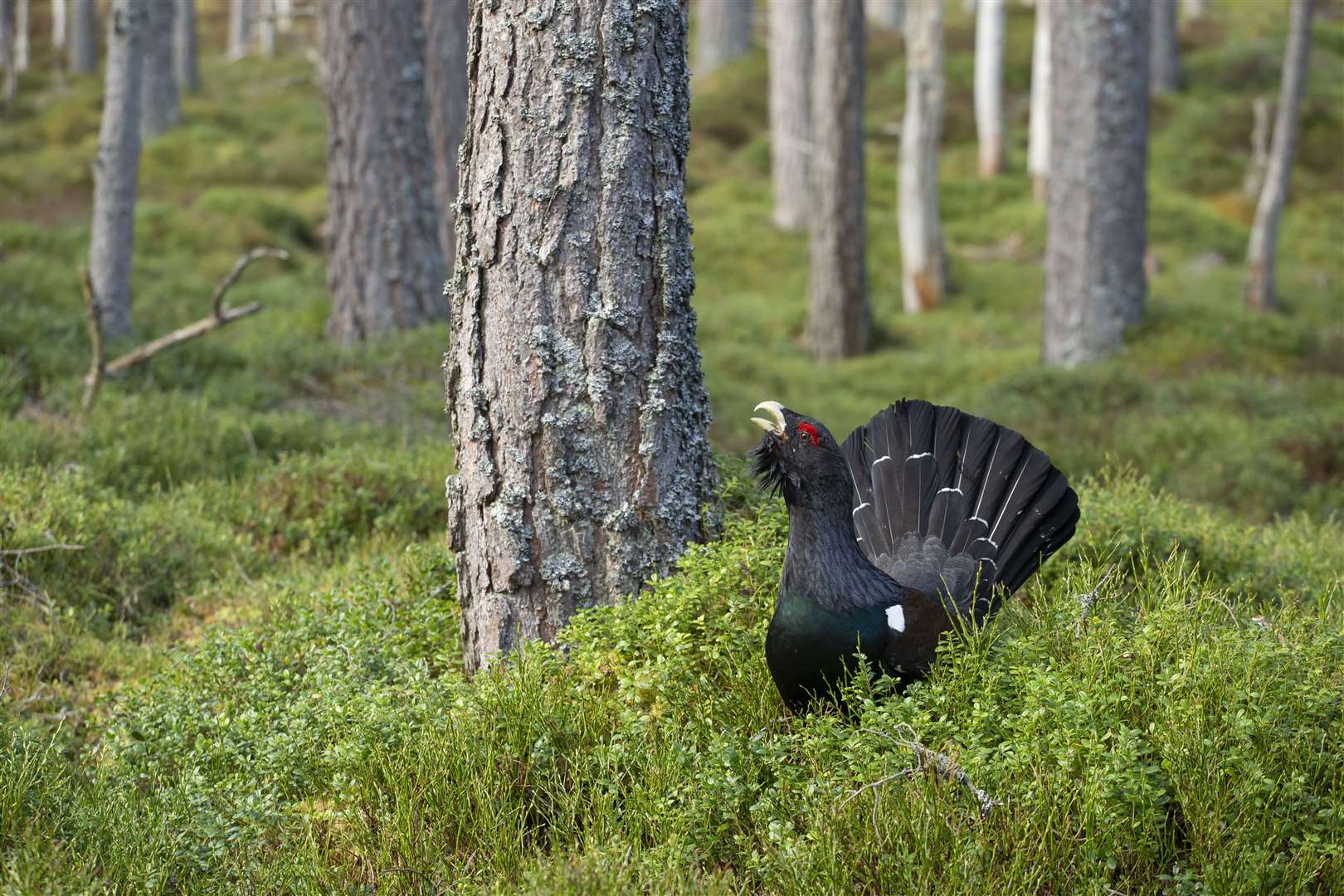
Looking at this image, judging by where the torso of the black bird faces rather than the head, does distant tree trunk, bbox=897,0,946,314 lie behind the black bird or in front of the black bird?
behind

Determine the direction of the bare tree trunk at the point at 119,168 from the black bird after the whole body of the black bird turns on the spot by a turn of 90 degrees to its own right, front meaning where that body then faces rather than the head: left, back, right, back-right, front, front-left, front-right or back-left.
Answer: front

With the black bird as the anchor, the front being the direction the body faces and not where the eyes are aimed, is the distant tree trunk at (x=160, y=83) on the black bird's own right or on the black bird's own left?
on the black bird's own right

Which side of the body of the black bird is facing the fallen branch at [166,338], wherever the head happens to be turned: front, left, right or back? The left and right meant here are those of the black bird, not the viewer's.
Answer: right

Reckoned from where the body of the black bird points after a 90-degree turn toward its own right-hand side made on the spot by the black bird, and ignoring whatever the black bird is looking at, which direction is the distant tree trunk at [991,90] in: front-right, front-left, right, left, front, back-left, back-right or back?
front-right

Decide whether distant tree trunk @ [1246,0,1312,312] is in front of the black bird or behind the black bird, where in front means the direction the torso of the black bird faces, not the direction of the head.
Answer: behind

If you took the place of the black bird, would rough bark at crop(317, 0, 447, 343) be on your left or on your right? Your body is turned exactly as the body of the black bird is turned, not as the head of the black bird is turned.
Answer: on your right

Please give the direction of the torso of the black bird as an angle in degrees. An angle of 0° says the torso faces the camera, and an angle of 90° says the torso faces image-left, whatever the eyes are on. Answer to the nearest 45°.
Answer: approximately 45°

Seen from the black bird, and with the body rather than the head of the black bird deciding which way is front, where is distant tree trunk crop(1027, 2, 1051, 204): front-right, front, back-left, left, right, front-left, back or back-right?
back-right
